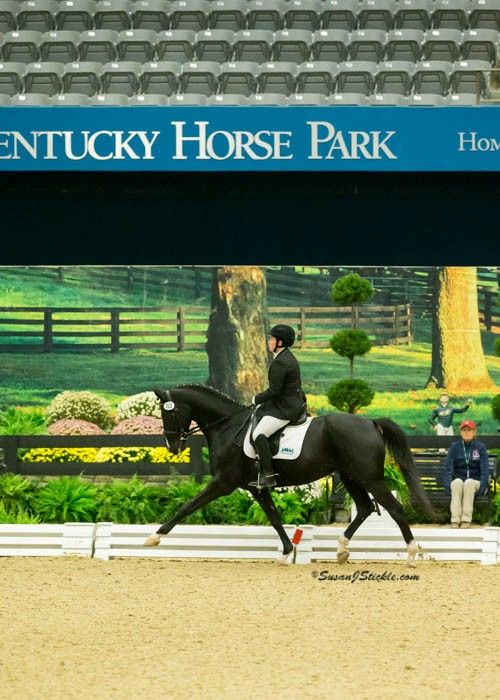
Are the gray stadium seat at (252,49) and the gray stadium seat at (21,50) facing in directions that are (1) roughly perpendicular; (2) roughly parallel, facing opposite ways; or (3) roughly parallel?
roughly parallel

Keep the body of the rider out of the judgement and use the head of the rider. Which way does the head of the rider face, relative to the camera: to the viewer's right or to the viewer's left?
to the viewer's left

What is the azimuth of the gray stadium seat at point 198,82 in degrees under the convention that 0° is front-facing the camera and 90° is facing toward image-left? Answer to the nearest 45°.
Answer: approximately 0°

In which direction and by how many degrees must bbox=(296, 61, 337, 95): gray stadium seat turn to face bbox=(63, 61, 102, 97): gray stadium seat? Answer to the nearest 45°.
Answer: approximately 90° to its right

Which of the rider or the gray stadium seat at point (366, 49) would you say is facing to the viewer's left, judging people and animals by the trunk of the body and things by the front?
the rider

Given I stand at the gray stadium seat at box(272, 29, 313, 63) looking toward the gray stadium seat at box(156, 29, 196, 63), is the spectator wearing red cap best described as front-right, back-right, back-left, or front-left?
back-left

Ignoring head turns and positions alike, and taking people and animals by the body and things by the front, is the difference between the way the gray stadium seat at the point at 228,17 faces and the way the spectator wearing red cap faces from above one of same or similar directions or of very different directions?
same or similar directions

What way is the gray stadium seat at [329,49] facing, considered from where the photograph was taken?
facing the viewer

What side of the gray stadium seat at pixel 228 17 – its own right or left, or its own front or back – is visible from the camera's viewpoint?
front

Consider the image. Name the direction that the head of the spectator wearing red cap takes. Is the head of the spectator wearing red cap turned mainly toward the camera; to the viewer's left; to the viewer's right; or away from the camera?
toward the camera

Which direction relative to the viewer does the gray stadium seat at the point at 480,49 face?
toward the camera

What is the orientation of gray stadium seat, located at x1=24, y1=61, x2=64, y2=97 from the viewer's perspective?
toward the camera

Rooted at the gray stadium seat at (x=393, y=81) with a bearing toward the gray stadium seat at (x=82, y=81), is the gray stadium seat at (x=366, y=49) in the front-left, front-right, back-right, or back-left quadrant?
front-right

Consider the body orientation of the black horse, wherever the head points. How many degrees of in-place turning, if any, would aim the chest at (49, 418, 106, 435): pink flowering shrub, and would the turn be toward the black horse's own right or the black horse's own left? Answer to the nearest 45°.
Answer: approximately 45° to the black horse's own right
